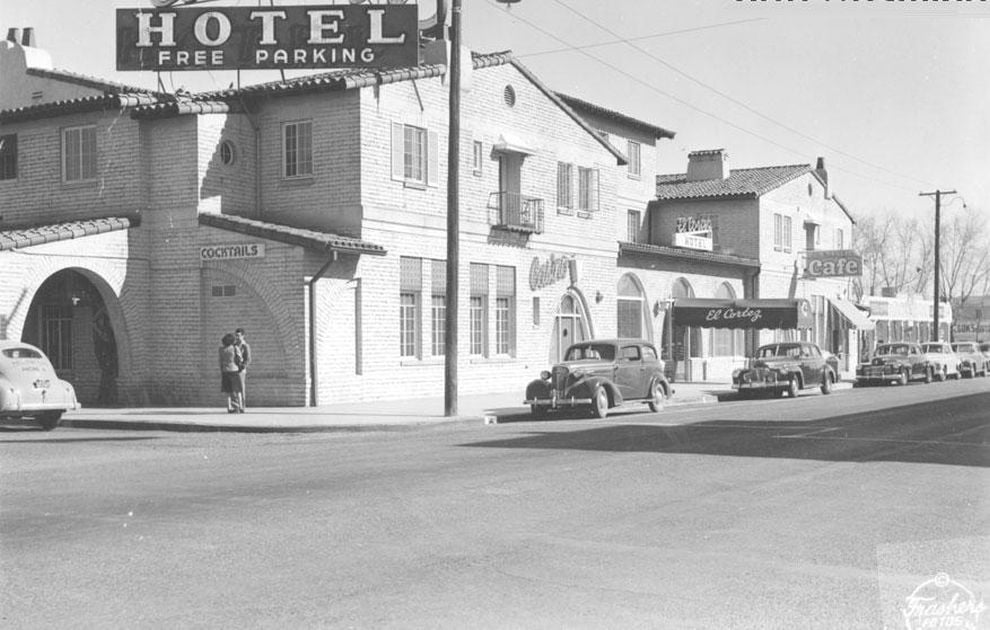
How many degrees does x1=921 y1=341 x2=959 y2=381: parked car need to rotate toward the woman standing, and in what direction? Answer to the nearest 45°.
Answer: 0° — it already faces them

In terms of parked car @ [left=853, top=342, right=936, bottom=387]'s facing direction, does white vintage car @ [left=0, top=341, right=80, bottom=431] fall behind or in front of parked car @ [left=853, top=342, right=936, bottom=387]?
in front

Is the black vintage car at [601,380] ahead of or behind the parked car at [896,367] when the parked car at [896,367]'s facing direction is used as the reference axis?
ahead

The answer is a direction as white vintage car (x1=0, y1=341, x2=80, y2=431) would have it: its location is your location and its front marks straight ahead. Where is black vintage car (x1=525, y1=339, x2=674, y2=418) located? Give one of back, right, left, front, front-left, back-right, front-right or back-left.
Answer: back-right

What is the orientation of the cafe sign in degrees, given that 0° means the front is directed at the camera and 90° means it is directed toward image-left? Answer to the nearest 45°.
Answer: approximately 0°

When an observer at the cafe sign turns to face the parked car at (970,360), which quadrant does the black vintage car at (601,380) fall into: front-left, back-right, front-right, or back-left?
back-right

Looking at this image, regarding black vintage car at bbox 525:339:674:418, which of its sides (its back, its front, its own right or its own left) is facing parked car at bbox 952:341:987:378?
back

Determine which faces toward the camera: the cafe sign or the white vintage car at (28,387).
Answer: the cafe sign

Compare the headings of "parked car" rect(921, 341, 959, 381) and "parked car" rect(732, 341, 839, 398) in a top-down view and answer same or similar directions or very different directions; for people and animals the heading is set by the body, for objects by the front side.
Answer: same or similar directions

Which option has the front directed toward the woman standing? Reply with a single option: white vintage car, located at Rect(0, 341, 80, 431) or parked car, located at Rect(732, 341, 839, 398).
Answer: the parked car

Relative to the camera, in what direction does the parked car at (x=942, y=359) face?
facing the viewer and to the left of the viewer

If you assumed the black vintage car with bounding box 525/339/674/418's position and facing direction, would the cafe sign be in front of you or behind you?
behind

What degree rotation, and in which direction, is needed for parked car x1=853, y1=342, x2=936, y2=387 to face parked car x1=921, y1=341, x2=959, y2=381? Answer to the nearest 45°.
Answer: approximately 135° to its right

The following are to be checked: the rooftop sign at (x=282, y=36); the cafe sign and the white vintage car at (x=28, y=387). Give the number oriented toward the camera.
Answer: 2

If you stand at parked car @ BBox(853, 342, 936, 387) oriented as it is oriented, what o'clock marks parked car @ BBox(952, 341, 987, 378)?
parked car @ BBox(952, 341, 987, 378) is roughly at 5 o'clock from parked car @ BBox(853, 342, 936, 387).

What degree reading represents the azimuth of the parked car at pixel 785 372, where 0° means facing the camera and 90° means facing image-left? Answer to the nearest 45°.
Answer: approximately 45°

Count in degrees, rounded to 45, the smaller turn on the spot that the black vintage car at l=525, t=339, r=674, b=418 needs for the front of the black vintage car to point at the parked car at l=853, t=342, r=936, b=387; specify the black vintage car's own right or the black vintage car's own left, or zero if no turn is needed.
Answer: approximately 180°

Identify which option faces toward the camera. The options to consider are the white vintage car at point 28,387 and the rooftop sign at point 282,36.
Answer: the rooftop sign

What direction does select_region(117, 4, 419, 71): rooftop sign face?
toward the camera
